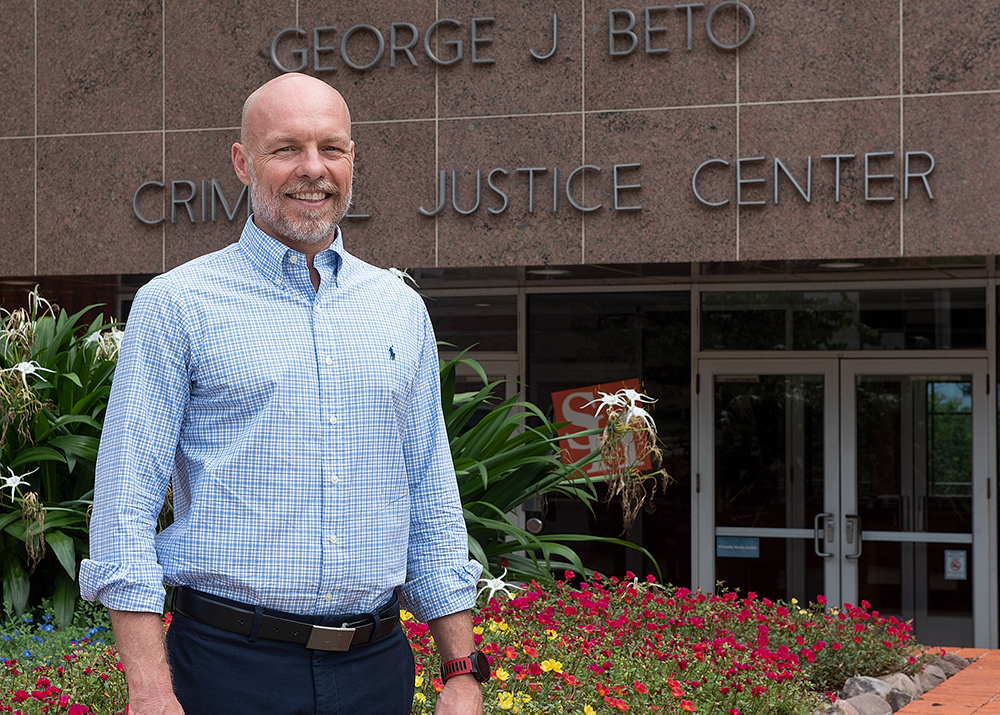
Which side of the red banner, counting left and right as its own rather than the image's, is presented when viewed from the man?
front

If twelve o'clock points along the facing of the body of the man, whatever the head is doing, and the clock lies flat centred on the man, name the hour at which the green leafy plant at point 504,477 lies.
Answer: The green leafy plant is roughly at 8 o'clock from the man.

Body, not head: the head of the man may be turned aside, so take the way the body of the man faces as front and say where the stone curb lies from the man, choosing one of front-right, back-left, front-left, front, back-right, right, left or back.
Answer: left

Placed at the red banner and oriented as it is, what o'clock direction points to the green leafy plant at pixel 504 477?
The green leafy plant is roughly at 12 o'clock from the red banner.

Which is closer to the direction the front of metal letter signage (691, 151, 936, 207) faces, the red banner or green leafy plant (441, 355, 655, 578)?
the green leafy plant

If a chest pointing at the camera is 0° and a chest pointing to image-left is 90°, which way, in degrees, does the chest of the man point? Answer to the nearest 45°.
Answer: approximately 315°

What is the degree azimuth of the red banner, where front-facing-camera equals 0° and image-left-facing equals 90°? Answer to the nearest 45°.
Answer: approximately 0°

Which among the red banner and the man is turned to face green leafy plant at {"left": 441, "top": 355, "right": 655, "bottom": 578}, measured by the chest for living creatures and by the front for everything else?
the red banner

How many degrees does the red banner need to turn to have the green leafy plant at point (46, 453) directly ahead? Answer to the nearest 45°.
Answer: approximately 45° to its right

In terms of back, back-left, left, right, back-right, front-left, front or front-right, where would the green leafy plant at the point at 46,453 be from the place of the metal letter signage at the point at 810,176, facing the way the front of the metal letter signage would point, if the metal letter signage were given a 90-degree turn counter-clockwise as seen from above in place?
back-right

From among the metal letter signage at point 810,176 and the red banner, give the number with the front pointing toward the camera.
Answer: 2
